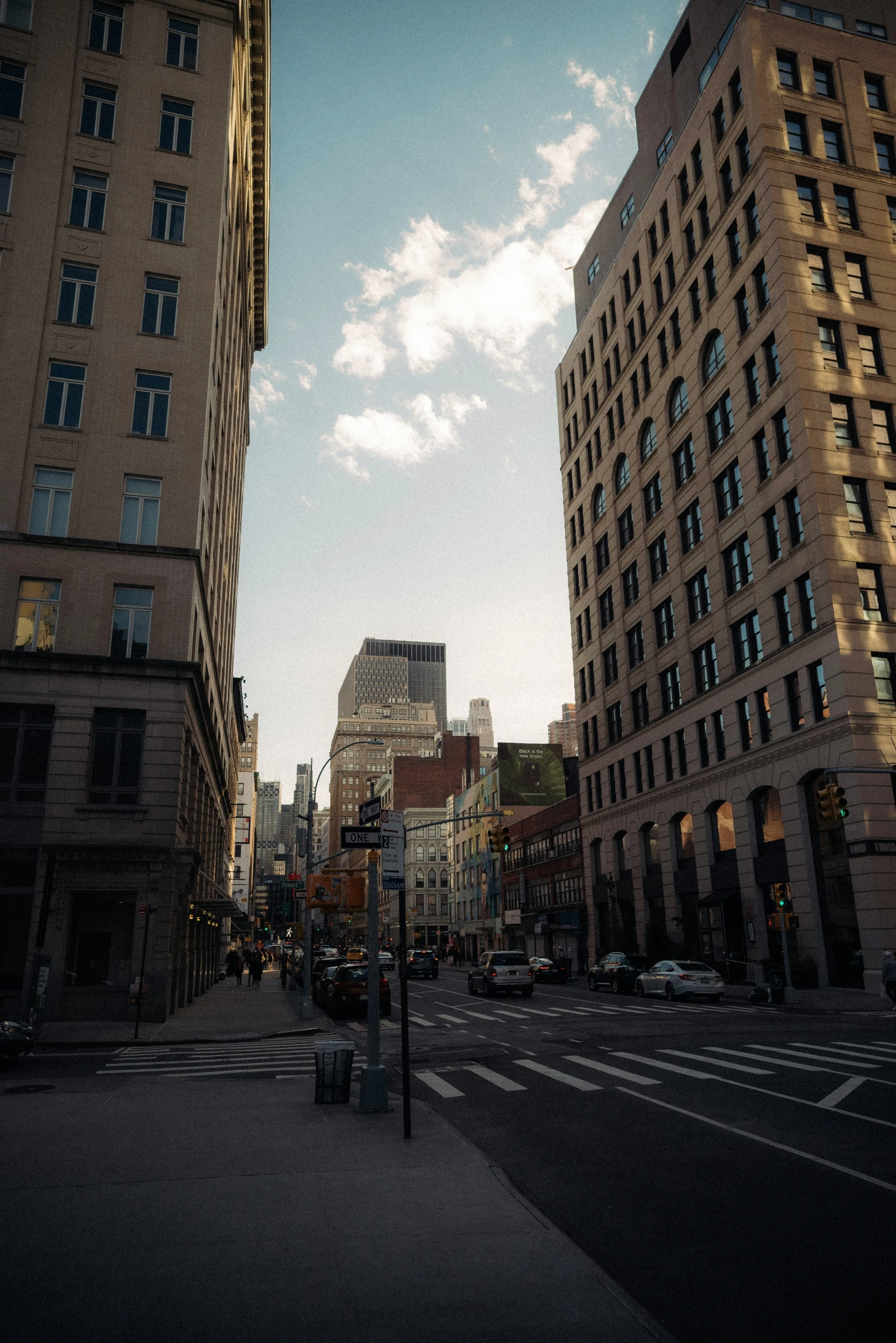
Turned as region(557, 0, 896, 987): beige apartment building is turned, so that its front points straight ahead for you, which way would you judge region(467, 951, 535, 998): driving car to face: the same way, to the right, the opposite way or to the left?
to the right

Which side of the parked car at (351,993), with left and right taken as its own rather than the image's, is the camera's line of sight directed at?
back
